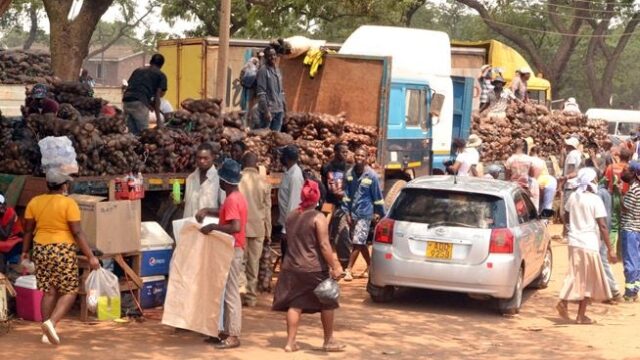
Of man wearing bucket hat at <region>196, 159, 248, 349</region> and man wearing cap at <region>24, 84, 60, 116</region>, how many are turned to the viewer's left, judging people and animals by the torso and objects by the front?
1

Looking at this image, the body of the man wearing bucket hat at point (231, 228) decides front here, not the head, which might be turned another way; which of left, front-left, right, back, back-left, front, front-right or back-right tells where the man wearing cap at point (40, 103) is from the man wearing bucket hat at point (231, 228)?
front-right

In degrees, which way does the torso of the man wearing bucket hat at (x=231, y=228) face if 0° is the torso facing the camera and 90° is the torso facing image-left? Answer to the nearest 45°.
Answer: approximately 90°

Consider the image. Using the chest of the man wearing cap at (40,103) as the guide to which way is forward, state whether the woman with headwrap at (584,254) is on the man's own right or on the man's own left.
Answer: on the man's own left

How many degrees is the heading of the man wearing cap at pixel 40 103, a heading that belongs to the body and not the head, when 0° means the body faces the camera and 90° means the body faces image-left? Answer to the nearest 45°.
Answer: approximately 0°

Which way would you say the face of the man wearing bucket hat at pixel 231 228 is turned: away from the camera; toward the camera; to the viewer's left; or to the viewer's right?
to the viewer's left

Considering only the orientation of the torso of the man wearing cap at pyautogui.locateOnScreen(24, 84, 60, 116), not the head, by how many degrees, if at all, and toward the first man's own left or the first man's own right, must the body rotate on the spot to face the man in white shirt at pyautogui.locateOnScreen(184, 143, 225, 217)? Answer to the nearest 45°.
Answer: approximately 45° to the first man's own left

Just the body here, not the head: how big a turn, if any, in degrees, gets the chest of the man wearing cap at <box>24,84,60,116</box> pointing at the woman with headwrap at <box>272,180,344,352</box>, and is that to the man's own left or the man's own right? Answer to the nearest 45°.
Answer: approximately 45° to the man's own left

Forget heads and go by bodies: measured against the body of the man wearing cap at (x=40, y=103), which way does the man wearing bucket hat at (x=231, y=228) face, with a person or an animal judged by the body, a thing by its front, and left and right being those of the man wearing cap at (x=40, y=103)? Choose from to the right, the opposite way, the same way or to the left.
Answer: to the right
